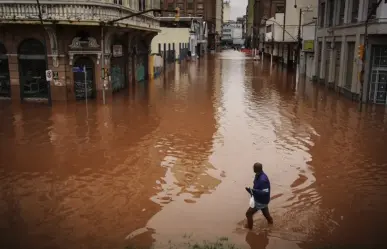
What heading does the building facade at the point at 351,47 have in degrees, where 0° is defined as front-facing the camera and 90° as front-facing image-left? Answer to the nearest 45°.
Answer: approximately 45°

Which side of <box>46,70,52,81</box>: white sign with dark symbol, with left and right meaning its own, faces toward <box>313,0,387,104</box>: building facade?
left

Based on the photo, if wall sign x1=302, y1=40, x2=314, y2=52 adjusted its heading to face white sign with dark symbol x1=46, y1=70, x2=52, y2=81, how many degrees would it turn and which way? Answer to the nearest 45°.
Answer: approximately 45° to its right

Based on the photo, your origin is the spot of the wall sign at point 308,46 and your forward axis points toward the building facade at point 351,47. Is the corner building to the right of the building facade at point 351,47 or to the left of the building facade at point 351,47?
right

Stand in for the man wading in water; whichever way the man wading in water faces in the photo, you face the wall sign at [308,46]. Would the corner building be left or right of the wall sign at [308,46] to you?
left
